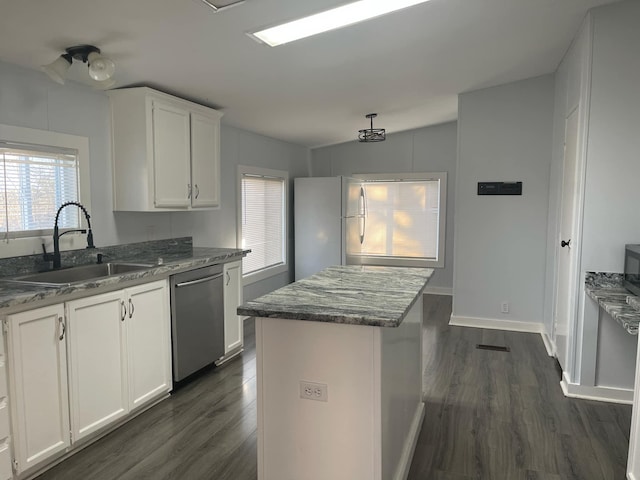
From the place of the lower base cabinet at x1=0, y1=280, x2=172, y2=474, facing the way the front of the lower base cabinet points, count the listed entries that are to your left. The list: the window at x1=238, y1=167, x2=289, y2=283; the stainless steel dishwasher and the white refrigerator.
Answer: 3

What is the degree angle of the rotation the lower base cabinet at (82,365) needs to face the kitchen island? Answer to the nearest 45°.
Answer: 0° — it already faces it

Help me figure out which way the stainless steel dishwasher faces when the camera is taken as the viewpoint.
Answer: facing the viewer and to the right of the viewer

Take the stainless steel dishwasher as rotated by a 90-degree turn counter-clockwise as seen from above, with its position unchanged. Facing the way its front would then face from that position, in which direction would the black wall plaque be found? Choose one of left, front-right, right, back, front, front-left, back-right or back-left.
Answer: front-right

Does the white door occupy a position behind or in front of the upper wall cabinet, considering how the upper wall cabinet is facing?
in front

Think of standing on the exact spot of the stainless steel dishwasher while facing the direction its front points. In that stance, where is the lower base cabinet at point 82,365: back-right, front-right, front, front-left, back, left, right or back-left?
right

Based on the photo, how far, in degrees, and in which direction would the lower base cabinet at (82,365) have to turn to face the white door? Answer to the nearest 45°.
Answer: approximately 45° to its left

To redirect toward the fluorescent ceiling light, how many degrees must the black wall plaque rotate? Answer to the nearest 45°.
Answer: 0° — it already faces it
